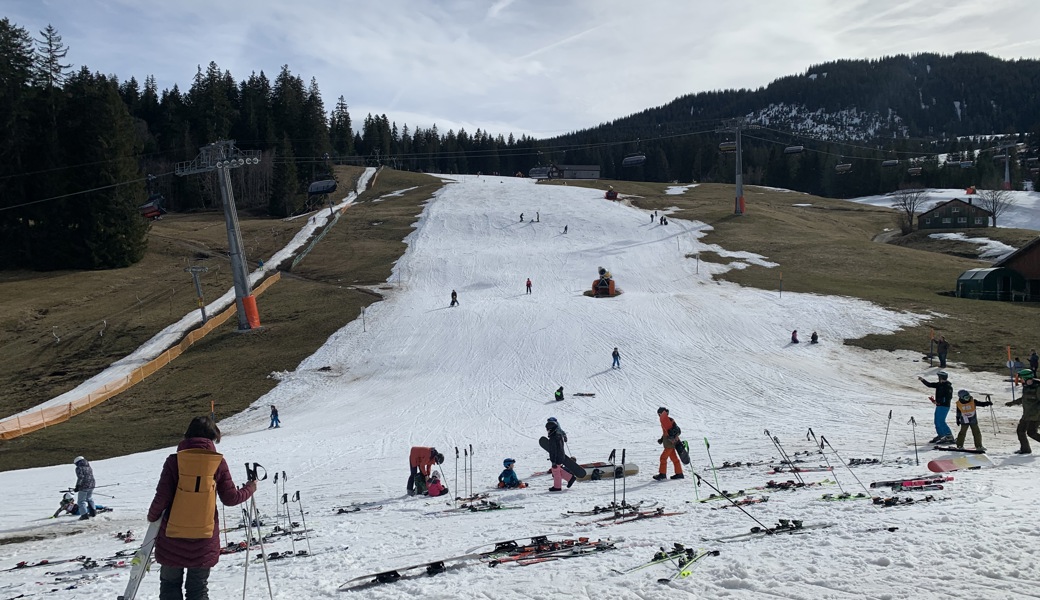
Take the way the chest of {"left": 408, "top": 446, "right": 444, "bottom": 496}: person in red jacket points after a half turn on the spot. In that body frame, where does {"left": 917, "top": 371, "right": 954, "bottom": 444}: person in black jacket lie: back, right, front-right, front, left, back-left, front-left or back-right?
back

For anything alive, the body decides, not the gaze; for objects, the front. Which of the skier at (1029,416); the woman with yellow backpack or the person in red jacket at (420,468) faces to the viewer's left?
the skier

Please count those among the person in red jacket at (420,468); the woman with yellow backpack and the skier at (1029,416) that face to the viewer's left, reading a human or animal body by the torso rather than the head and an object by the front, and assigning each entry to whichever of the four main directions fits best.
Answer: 1

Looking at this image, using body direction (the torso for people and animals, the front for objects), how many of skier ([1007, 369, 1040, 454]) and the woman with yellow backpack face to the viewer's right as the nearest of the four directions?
0

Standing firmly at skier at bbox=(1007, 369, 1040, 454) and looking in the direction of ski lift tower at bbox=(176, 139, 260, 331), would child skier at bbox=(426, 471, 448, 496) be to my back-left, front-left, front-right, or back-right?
front-left

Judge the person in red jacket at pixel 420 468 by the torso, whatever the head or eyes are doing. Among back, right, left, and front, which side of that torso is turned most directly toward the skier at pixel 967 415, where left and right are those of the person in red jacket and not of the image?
front

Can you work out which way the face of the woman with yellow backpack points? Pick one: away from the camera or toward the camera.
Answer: away from the camera

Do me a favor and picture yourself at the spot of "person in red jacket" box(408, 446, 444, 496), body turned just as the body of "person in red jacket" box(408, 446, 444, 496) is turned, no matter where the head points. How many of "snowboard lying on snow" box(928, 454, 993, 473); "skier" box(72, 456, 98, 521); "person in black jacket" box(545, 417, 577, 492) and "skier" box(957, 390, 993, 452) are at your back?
1

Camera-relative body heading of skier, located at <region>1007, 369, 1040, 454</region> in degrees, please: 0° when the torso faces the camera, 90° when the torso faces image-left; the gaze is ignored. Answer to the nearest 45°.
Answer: approximately 90°

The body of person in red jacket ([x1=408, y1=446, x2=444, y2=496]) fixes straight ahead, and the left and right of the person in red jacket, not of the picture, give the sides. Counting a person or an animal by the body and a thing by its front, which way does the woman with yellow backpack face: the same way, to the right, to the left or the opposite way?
to the left

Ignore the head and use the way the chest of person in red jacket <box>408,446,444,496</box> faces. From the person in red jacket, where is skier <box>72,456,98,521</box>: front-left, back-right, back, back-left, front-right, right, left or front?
back

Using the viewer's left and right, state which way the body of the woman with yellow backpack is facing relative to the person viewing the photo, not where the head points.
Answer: facing away from the viewer

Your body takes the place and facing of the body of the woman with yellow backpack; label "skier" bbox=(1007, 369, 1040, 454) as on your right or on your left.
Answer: on your right

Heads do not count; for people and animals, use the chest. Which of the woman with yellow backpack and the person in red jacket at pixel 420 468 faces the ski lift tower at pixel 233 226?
the woman with yellow backpack

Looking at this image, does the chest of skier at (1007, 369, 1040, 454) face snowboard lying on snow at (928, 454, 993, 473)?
no

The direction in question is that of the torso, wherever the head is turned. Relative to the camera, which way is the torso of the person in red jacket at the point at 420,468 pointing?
to the viewer's right

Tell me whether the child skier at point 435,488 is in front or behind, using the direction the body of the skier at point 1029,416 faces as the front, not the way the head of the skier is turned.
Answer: in front

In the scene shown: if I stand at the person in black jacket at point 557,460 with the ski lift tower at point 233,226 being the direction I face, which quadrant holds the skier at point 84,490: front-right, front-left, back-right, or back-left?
front-left
